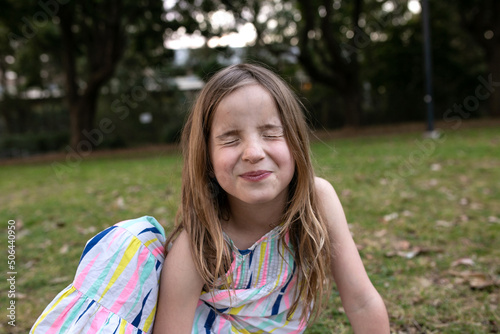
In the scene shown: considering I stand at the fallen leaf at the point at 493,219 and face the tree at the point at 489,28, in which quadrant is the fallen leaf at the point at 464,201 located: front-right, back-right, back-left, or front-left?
front-left

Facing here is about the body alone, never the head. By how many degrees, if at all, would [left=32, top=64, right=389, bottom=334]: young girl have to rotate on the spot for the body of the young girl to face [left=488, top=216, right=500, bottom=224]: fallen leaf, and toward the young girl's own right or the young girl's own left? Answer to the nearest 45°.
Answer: approximately 135° to the young girl's own left

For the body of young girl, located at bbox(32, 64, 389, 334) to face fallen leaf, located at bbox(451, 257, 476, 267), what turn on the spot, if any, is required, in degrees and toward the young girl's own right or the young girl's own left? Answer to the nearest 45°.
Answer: approximately 135° to the young girl's own left

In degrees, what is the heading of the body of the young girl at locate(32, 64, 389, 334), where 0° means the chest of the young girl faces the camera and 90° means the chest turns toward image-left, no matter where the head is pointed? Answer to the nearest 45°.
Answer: approximately 0°

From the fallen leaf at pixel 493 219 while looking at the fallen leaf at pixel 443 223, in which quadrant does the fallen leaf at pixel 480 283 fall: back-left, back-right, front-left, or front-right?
front-left

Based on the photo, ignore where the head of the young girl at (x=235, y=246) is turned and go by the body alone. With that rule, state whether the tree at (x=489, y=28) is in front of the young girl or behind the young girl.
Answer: behind

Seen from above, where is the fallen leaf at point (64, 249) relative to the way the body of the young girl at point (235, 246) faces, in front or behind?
behind

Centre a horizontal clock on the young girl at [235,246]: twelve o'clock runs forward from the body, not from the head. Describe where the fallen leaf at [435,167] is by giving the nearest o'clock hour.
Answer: The fallen leaf is roughly at 7 o'clock from the young girl.

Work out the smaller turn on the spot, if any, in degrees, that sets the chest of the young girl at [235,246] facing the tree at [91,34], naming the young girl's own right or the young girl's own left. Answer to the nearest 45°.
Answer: approximately 180°
